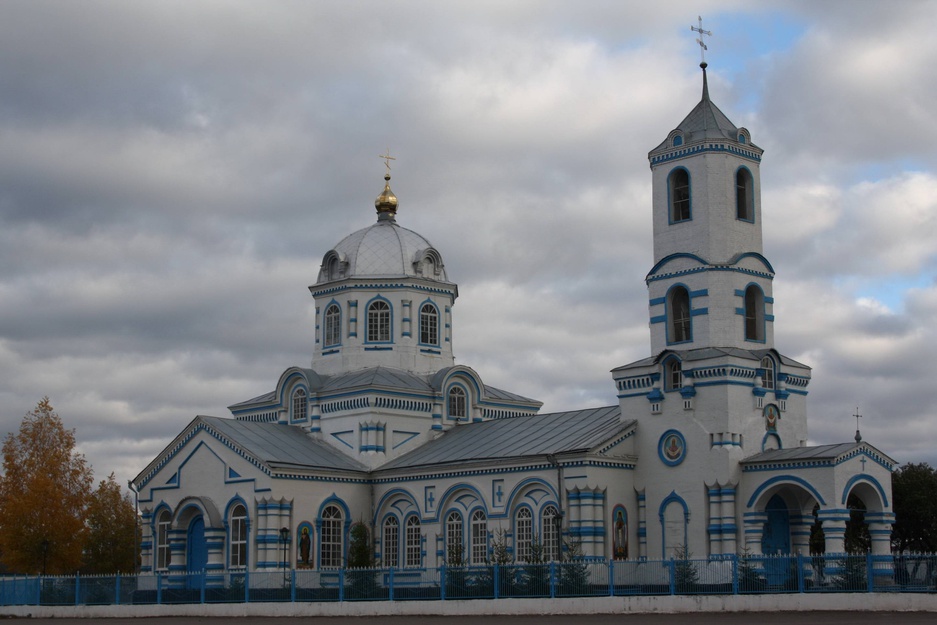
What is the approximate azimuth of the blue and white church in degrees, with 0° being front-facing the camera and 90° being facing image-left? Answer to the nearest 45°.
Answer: approximately 315°
